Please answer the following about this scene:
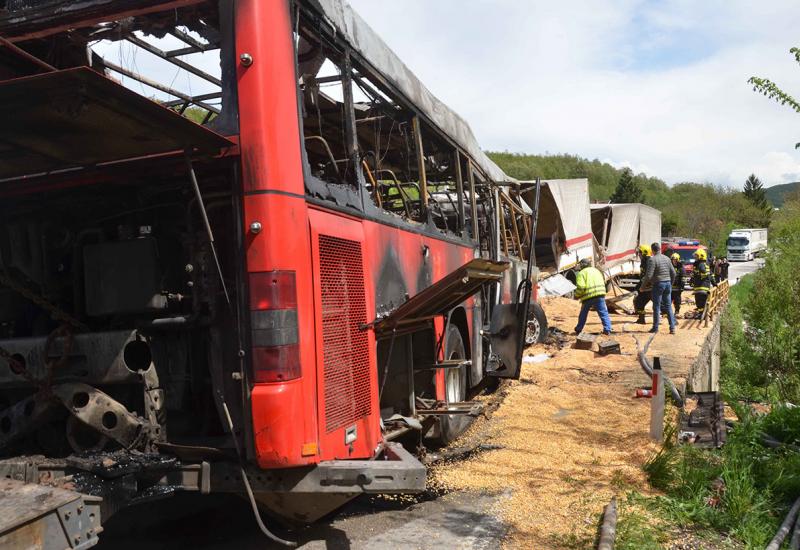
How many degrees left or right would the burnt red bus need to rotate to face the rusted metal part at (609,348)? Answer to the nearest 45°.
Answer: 0° — it already faces it

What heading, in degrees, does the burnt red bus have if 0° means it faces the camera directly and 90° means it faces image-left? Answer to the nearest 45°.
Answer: approximately 225°

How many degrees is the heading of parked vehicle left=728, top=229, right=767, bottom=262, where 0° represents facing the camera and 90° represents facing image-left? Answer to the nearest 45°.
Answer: approximately 45°

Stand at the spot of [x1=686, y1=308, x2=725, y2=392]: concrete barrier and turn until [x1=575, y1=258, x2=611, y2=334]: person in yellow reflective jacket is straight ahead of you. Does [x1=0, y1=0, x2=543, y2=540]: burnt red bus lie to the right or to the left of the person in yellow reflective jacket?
left

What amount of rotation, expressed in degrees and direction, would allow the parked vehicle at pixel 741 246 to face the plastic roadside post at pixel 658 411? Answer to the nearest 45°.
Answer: approximately 45° to its left
